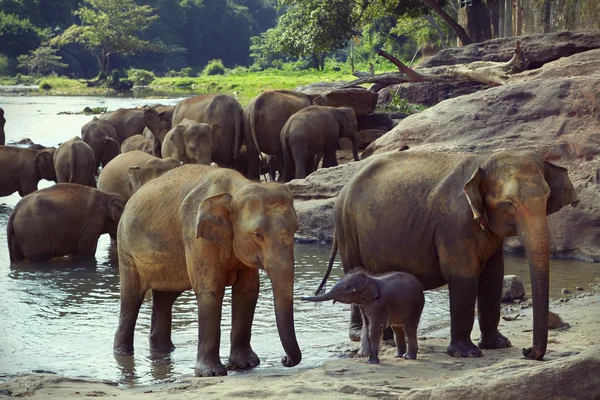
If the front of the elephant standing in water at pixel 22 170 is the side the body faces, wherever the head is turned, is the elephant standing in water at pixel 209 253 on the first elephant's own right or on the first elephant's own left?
on the first elephant's own right

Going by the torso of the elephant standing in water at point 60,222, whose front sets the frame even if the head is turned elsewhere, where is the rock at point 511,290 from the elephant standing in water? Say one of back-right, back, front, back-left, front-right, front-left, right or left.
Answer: front-right

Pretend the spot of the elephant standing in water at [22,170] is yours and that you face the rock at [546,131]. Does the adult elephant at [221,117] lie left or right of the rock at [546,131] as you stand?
left

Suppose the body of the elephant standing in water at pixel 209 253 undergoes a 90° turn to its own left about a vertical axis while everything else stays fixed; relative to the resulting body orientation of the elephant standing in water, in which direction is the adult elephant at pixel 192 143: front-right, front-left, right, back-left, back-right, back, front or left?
front-left

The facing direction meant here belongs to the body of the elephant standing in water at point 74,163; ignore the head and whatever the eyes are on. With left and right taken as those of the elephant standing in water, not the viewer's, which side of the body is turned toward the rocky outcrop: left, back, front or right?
right

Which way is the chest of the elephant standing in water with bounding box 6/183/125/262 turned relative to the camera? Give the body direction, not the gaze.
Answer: to the viewer's right

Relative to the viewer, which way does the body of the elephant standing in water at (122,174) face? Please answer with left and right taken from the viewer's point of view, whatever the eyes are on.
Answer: facing to the right of the viewer

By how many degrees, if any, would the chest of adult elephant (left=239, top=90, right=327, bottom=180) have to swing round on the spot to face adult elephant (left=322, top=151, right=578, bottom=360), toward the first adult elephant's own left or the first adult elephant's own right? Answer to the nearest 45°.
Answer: approximately 135° to the first adult elephant's own right

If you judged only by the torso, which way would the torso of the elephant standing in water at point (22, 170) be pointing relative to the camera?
to the viewer's right

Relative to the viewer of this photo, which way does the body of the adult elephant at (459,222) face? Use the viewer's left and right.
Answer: facing the viewer and to the right of the viewer
